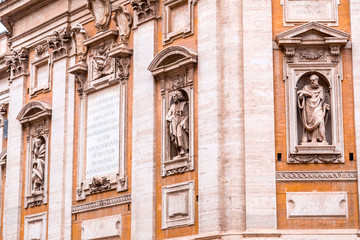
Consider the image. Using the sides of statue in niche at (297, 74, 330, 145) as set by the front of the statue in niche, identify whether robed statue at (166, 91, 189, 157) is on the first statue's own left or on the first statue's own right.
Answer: on the first statue's own right

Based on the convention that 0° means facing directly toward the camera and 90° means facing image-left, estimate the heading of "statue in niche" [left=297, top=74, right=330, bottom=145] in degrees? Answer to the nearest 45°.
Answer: approximately 0°

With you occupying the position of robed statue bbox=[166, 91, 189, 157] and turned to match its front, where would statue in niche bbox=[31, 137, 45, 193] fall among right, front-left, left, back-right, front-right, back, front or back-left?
right

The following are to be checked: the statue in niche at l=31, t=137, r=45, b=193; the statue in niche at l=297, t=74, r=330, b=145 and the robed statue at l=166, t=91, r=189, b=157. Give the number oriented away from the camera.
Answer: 0

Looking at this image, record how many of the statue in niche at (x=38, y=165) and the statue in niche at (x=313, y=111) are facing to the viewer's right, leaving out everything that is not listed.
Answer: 0

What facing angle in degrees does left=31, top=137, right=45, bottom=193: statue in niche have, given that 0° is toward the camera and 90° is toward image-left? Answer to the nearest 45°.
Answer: approximately 45°

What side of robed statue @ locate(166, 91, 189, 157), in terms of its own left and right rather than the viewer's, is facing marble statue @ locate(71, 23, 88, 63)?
right

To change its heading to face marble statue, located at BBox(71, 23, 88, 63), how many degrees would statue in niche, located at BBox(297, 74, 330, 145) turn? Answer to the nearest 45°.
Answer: approximately 135° to its right

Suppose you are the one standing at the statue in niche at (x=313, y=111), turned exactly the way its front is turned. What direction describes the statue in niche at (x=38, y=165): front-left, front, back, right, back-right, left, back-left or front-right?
back-right
